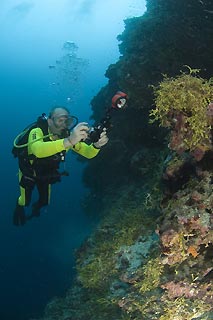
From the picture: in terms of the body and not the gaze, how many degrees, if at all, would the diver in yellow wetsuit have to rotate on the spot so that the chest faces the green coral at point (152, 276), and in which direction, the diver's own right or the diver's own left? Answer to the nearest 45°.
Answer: approximately 45° to the diver's own right

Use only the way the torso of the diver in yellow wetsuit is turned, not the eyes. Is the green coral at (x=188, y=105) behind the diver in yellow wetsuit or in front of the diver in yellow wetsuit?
in front

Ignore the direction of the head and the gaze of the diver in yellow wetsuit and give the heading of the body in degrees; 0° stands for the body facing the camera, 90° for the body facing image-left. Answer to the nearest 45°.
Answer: approximately 315°
